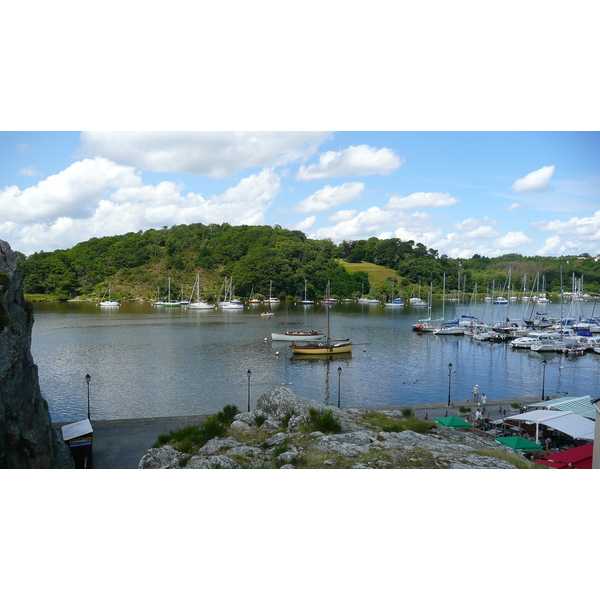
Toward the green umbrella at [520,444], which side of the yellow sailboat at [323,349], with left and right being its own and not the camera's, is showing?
right

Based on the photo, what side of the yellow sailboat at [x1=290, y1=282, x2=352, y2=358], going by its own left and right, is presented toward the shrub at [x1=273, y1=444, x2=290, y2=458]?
right

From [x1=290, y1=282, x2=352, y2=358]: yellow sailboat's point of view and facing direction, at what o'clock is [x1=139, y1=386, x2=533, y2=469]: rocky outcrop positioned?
The rocky outcrop is roughly at 3 o'clock from the yellow sailboat.

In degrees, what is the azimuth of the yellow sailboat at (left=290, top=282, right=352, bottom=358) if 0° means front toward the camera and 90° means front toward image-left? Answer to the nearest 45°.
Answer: approximately 270°

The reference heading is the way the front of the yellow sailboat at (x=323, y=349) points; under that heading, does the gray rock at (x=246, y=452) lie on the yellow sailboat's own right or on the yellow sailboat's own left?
on the yellow sailboat's own right

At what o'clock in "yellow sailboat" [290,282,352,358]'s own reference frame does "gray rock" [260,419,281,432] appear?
The gray rock is roughly at 3 o'clock from the yellow sailboat.
